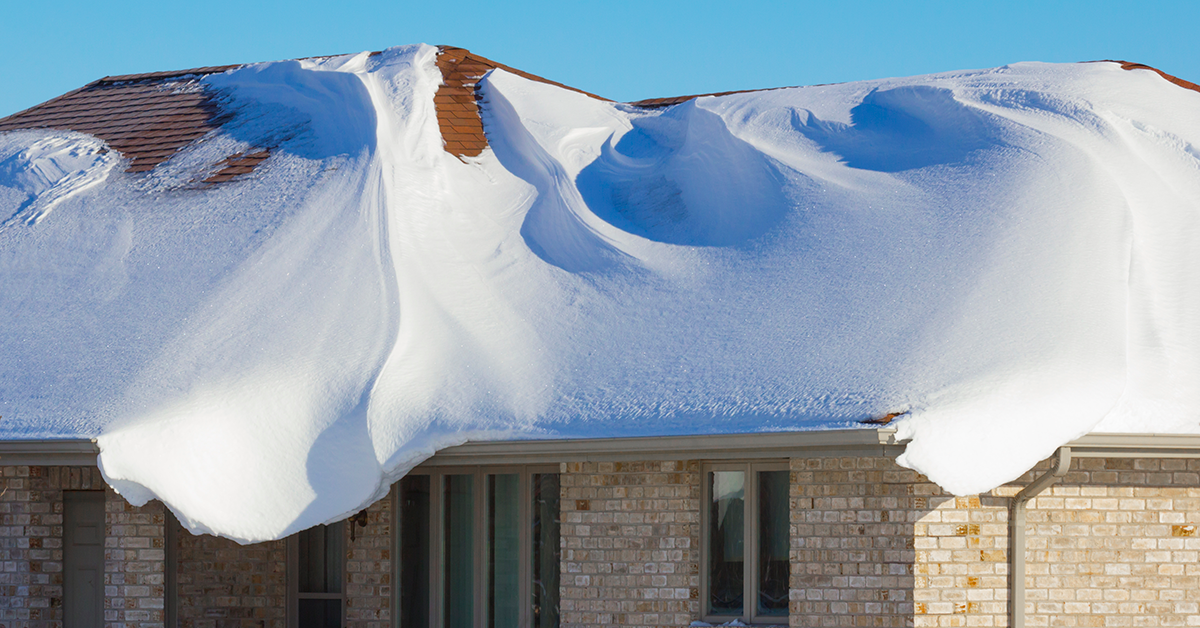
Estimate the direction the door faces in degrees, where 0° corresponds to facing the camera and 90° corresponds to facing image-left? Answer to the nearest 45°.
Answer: approximately 0°

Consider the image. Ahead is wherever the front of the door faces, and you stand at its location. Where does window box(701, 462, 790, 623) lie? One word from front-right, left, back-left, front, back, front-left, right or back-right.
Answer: front-left

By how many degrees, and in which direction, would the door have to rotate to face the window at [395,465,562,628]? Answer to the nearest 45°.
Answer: approximately 90° to its left
